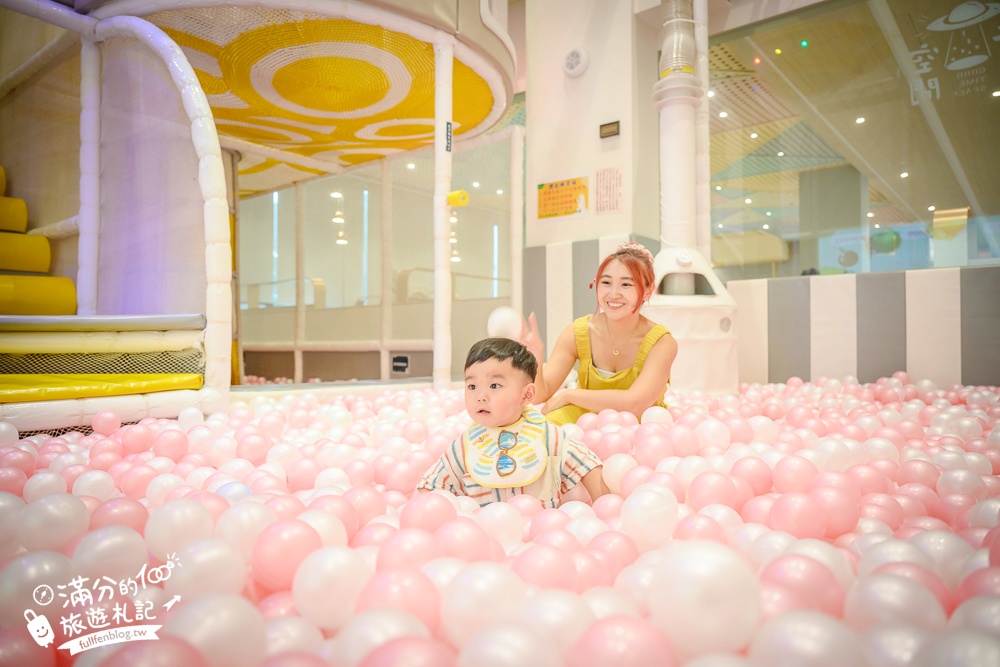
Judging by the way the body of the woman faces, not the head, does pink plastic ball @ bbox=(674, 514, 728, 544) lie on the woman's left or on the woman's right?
on the woman's left

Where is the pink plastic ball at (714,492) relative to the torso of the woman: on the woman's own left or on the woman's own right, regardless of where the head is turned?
on the woman's own left

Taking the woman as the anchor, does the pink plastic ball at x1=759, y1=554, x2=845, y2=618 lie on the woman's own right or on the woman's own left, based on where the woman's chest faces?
on the woman's own left

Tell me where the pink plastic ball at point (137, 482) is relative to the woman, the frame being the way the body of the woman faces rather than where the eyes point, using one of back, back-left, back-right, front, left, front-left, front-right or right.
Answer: front

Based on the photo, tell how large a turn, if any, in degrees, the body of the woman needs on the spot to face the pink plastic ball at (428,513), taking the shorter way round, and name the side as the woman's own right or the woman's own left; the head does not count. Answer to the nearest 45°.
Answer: approximately 45° to the woman's own left

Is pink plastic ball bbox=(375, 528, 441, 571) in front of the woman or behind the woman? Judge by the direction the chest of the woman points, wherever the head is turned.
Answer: in front

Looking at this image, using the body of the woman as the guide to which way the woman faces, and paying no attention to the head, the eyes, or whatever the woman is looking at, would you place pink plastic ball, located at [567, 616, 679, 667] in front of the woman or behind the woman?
in front

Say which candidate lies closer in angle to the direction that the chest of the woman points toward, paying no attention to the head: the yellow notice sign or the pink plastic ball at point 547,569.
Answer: the pink plastic ball

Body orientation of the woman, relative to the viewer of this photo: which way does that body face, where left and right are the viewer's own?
facing the viewer and to the left of the viewer

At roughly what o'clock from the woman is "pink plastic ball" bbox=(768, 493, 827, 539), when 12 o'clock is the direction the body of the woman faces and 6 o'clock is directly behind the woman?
The pink plastic ball is roughly at 10 o'clock from the woman.
